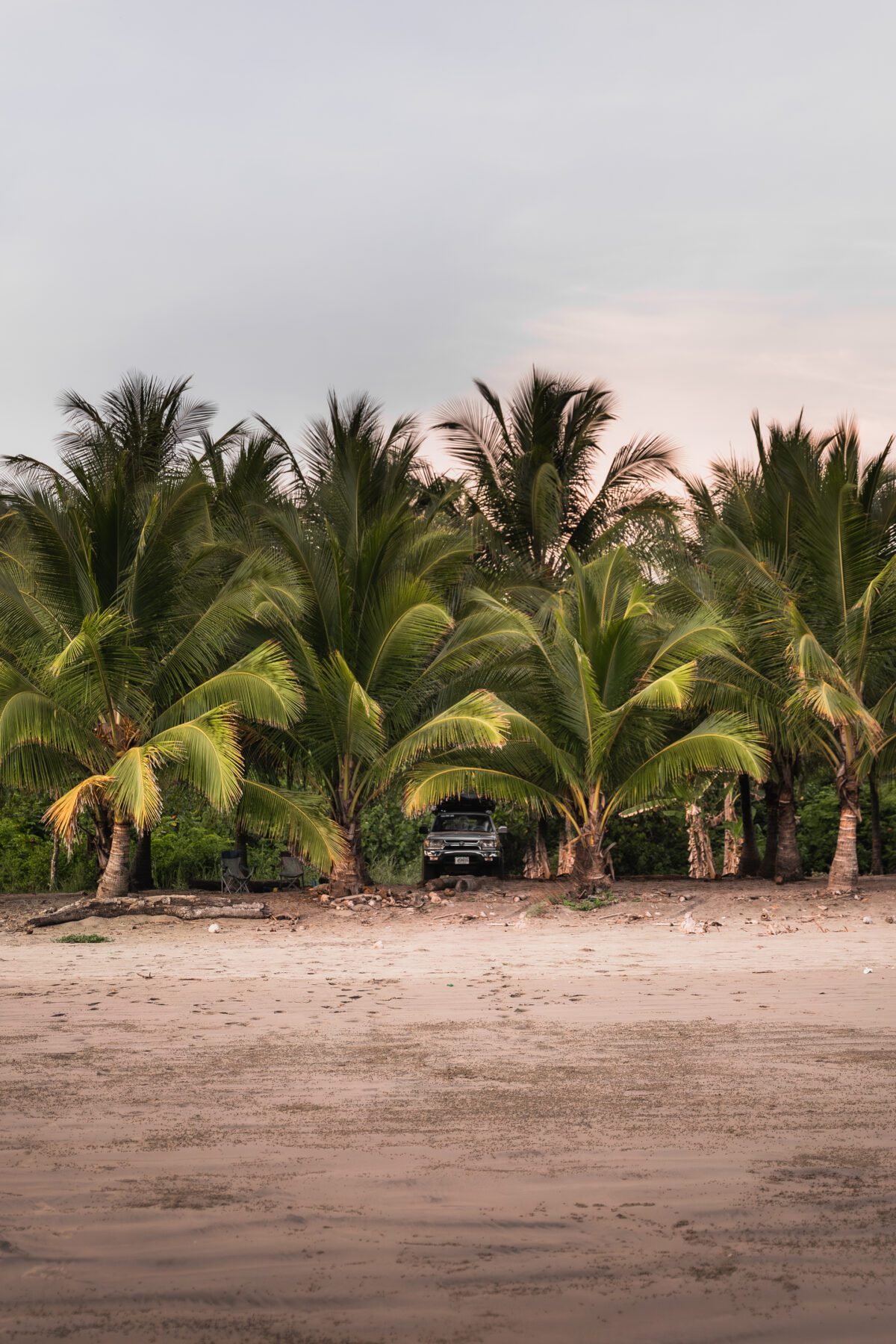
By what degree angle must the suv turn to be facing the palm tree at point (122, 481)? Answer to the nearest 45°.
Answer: approximately 45° to its right

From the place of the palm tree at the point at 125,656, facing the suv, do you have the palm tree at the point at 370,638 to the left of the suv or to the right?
right

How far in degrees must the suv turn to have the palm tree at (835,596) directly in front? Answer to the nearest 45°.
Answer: approximately 45° to its left

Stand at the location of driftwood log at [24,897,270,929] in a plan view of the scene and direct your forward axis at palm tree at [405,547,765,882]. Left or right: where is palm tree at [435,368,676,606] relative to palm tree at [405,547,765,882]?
left

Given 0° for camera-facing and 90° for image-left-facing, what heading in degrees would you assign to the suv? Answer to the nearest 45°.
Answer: approximately 0°

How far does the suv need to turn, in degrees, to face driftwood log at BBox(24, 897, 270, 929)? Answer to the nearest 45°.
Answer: approximately 45° to its right
